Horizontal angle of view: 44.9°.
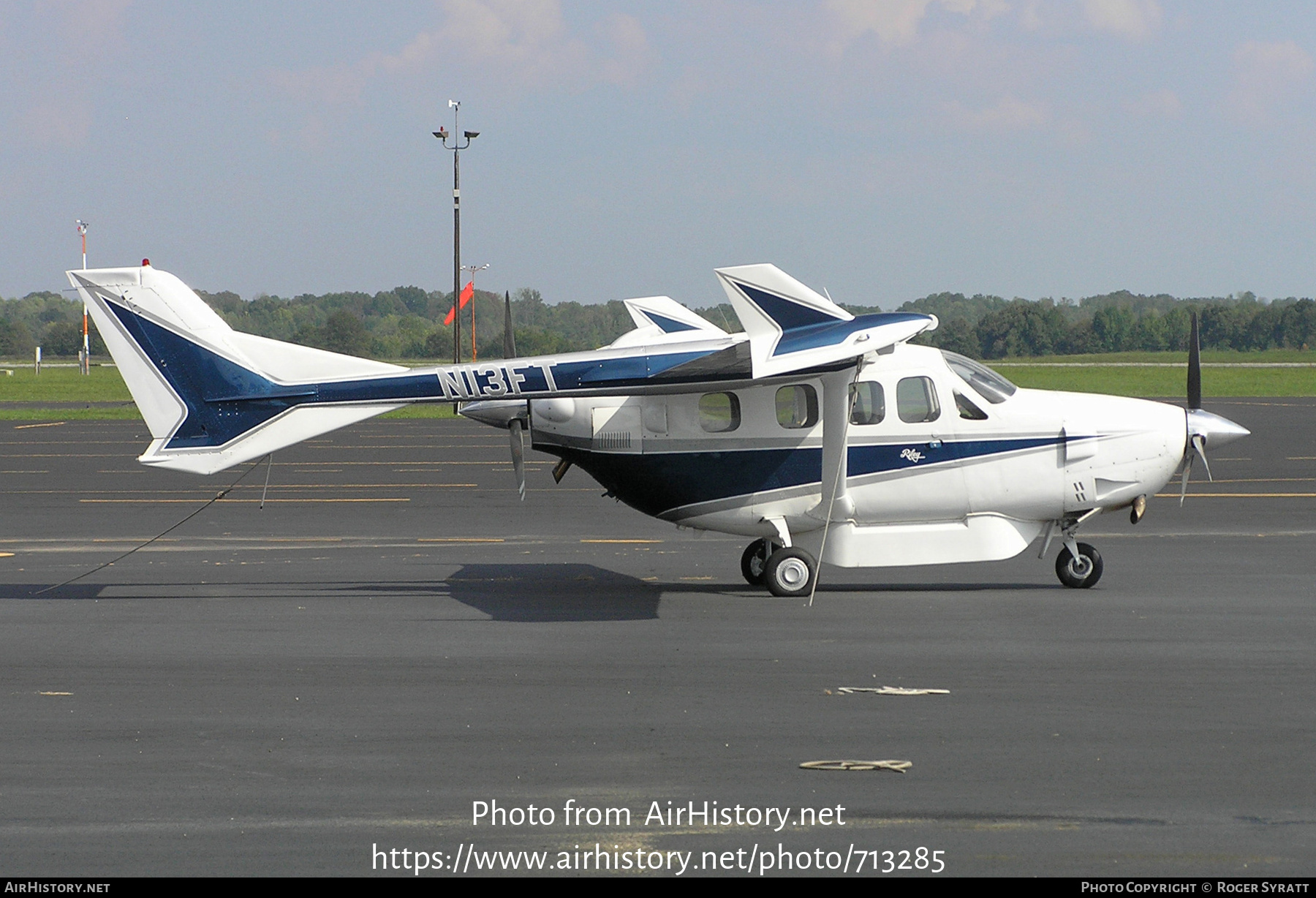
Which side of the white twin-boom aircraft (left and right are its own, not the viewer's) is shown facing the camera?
right
